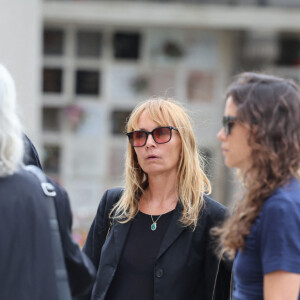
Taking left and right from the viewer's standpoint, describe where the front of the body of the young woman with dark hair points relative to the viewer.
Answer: facing to the left of the viewer

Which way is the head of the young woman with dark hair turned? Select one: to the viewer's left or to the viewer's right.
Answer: to the viewer's left
